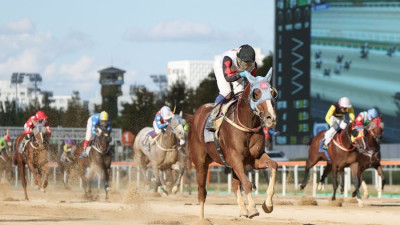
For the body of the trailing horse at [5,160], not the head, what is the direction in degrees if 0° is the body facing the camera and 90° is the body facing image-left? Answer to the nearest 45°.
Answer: approximately 315°

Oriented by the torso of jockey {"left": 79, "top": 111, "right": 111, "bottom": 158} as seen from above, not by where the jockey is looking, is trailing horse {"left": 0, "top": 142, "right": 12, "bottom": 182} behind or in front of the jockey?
behind

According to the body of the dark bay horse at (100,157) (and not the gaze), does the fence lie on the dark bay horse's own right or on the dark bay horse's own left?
on the dark bay horse's own left

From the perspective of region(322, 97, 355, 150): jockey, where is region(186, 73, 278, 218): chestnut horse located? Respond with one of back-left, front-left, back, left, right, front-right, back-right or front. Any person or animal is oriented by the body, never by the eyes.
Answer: front-right

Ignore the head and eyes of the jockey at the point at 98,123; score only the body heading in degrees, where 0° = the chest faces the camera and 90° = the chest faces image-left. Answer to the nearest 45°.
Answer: approximately 315°

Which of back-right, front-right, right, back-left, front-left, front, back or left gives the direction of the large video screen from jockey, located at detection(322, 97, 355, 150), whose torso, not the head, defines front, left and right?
back-left
